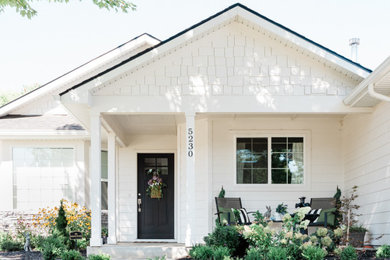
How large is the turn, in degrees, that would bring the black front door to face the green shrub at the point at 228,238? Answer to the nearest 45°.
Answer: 0° — it already faces it
